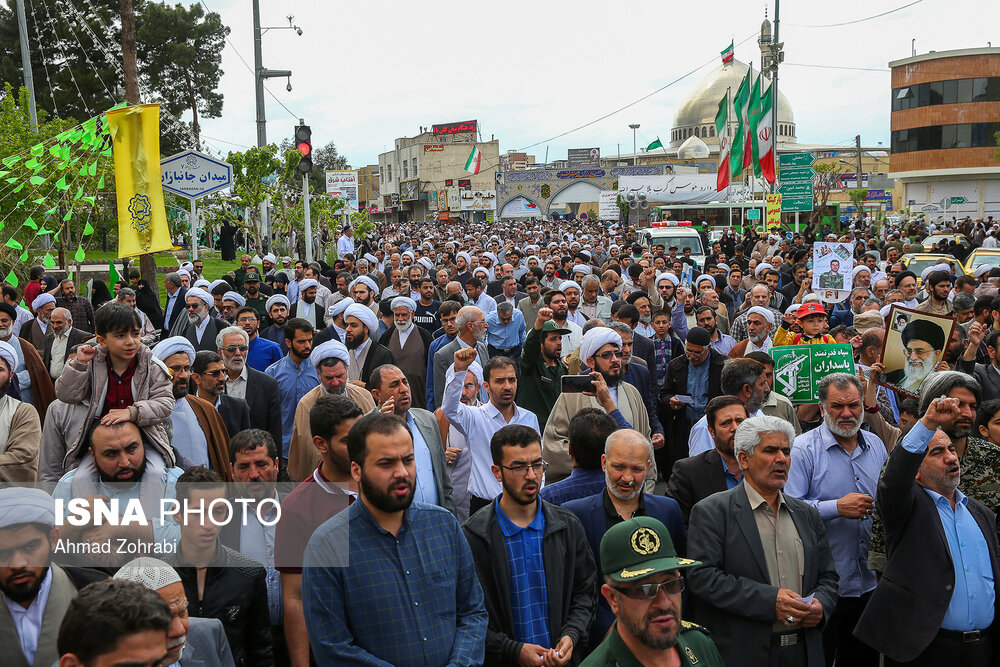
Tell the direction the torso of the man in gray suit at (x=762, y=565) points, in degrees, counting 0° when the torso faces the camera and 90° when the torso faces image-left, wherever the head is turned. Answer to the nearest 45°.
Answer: approximately 315°

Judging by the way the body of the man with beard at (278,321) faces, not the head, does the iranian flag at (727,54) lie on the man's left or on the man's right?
on the man's left

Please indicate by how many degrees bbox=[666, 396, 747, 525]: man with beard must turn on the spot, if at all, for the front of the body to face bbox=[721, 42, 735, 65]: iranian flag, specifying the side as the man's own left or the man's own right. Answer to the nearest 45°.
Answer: approximately 135° to the man's own left

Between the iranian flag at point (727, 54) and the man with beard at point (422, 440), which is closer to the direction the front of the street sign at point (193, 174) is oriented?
the man with beard

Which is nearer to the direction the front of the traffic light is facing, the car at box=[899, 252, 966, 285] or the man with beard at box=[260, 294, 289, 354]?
the man with beard
